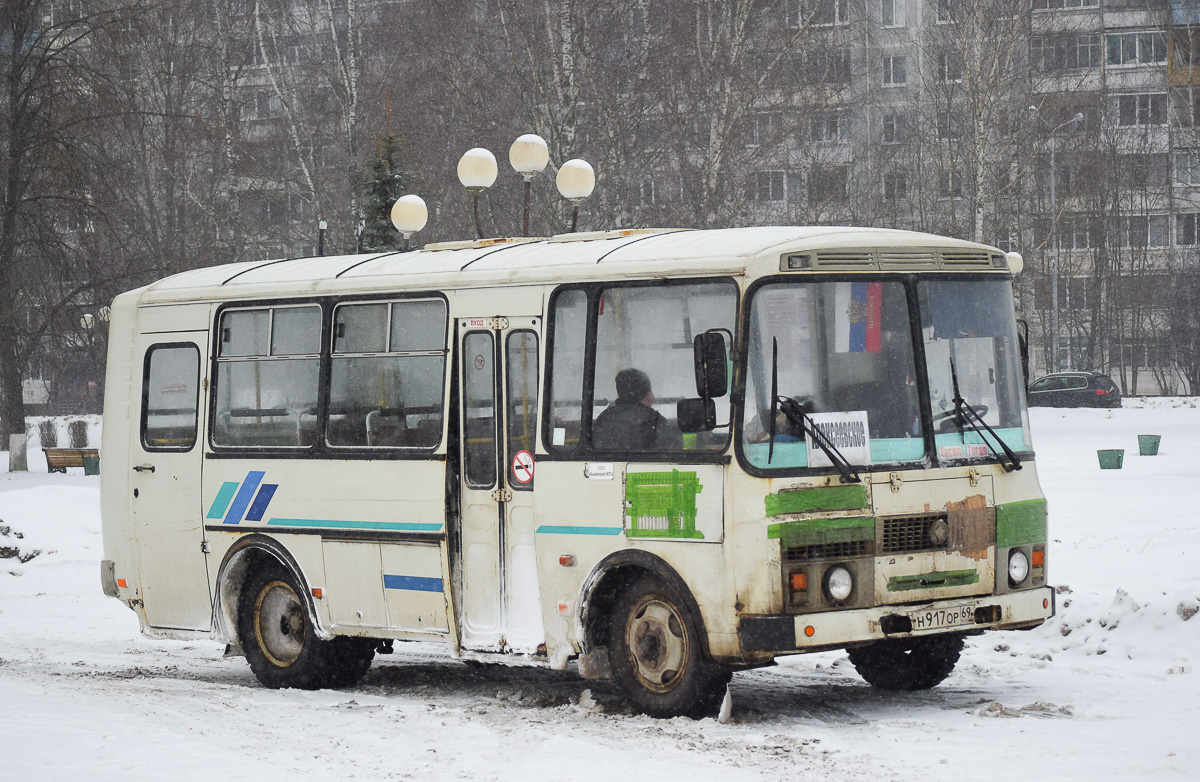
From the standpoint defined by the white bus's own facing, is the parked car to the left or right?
on its left

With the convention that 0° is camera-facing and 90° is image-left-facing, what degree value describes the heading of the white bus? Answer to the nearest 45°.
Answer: approximately 315°

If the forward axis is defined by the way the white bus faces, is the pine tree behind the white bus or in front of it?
behind

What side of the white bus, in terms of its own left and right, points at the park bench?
back
